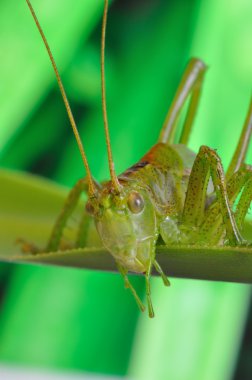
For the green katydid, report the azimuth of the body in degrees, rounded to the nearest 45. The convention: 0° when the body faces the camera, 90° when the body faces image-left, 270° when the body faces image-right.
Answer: approximately 45°
